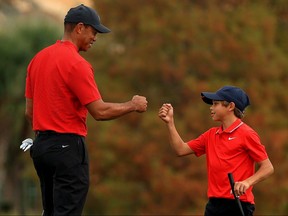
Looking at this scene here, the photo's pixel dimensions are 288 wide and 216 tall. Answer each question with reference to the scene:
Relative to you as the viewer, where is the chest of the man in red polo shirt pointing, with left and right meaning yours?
facing away from the viewer and to the right of the viewer

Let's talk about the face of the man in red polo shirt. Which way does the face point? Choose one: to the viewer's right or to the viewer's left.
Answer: to the viewer's right

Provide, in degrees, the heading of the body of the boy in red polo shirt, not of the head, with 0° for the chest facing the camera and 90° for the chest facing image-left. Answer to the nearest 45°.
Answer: approximately 45°

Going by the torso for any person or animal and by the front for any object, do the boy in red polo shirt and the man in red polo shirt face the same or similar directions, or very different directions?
very different directions

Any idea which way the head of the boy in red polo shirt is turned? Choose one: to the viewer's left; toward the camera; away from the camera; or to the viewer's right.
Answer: to the viewer's left
